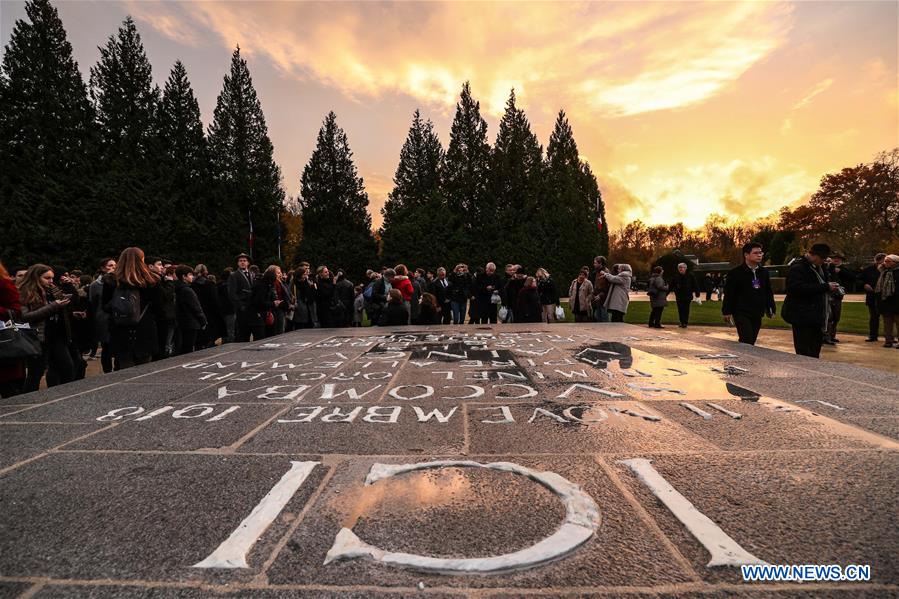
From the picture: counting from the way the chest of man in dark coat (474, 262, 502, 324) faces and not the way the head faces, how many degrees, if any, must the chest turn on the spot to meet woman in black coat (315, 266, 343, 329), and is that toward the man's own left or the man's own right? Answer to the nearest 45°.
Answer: approximately 45° to the man's own right

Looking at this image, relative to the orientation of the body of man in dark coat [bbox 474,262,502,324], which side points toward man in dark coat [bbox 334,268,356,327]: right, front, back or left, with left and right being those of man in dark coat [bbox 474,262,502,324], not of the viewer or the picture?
right

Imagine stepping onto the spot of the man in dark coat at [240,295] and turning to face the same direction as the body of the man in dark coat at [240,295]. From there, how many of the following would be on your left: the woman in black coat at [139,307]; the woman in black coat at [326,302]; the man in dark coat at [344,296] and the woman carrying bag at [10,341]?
2

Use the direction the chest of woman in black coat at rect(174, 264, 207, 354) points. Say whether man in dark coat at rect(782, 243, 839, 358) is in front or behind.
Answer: in front

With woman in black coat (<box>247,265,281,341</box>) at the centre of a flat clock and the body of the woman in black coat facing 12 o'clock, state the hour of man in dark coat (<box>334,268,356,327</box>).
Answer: The man in dark coat is roughly at 10 o'clock from the woman in black coat.

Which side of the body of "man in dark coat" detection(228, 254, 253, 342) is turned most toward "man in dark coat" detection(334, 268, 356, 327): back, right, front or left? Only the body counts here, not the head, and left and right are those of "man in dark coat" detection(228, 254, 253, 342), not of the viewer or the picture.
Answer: left

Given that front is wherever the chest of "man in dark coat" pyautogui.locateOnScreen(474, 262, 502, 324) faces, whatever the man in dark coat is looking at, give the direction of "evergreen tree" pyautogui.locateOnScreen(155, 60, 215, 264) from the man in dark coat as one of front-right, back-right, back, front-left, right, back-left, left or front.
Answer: back-right

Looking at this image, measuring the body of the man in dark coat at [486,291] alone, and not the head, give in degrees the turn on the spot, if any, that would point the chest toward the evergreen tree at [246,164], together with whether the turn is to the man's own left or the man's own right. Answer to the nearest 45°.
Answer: approximately 135° to the man's own right
